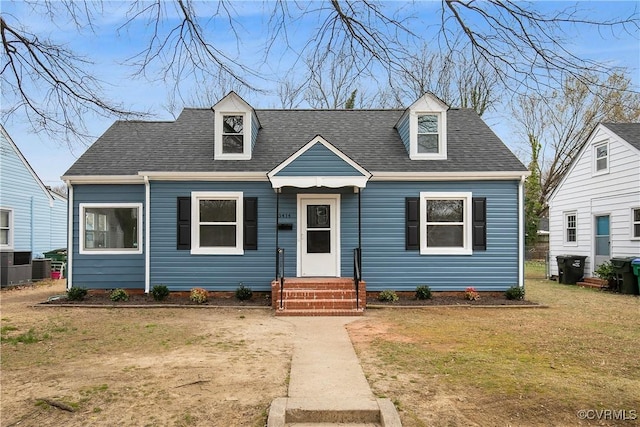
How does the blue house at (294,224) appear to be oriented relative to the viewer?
toward the camera

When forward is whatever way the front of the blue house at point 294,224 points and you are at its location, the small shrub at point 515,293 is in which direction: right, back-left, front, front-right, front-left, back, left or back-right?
left

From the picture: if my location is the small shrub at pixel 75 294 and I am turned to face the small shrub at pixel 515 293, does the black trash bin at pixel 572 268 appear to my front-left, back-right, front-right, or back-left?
front-left

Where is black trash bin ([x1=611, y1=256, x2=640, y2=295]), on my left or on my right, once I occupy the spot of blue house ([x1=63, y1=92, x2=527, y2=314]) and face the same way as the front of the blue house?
on my left

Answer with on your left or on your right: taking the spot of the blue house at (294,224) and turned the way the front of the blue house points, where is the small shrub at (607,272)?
on your left
